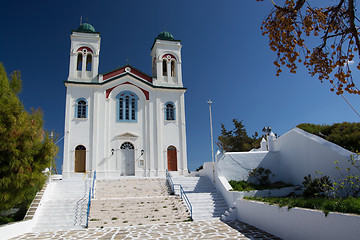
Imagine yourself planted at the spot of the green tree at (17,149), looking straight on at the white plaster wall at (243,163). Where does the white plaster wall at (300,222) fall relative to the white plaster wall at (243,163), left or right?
right

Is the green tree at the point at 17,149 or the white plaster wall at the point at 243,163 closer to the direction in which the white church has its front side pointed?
the green tree

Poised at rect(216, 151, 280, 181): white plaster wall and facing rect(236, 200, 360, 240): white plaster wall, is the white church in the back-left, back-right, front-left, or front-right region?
back-right

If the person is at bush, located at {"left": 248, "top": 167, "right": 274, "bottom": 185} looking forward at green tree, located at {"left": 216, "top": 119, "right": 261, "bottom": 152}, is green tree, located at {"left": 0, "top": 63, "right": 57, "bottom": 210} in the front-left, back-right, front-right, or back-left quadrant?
back-left

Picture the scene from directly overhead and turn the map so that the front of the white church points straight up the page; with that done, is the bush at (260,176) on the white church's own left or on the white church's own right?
on the white church's own left

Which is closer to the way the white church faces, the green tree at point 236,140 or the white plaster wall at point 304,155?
the white plaster wall

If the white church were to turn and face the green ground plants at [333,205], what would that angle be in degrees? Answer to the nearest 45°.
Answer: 0° — it already faces it

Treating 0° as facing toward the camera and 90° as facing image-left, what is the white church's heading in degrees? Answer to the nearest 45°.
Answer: approximately 0°

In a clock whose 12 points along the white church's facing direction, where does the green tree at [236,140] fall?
The green tree is roughly at 8 o'clock from the white church.

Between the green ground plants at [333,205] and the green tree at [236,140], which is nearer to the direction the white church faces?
the green ground plants
